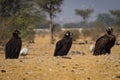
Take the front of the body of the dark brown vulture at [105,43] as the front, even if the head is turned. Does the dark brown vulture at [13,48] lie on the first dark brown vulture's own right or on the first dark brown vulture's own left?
on the first dark brown vulture's own right

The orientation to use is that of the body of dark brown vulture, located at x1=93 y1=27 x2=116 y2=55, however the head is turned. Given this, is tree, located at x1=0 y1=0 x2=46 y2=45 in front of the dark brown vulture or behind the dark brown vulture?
behind
